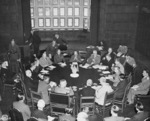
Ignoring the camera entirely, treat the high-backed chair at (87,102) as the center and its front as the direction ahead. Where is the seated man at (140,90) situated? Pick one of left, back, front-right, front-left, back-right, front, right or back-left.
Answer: front-right

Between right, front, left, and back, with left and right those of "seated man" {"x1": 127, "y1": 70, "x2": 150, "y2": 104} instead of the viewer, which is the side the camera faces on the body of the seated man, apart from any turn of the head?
left

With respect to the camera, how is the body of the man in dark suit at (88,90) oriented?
away from the camera

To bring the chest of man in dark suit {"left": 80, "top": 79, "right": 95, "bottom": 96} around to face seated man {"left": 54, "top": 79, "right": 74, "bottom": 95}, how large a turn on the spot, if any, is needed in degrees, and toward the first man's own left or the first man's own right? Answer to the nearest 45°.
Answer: approximately 90° to the first man's own left

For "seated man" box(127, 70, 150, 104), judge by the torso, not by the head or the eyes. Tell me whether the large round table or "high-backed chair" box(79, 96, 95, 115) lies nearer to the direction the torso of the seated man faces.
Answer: the large round table

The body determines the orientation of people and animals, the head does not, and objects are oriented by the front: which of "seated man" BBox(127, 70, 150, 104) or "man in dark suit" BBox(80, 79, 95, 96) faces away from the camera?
the man in dark suit

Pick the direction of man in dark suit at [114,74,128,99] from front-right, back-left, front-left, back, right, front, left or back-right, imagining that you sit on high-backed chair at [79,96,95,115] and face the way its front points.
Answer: front-right

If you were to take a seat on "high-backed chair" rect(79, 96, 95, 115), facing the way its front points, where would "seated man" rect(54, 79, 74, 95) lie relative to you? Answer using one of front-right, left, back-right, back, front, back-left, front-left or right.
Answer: front-left

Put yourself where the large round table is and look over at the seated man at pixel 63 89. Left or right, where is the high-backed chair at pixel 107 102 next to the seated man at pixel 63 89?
left

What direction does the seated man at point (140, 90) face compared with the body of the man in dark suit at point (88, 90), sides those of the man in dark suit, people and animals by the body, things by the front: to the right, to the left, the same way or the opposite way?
to the left

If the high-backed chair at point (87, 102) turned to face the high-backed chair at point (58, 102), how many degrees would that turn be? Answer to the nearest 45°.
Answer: approximately 90° to its left

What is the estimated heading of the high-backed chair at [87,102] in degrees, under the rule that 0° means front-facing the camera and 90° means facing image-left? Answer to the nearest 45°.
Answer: approximately 180°

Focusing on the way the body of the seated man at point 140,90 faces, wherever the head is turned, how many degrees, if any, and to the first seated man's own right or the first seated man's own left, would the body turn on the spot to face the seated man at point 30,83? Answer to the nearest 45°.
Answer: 0° — they already face them

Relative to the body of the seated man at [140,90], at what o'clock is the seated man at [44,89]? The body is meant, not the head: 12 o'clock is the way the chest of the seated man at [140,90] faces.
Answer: the seated man at [44,89] is roughly at 11 o'clock from the seated man at [140,90].

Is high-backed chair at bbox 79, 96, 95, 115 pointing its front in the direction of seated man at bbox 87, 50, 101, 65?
yes

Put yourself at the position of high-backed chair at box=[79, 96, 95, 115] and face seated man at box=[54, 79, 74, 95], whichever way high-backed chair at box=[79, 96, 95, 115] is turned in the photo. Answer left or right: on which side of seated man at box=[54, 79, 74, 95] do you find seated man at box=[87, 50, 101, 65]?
right
